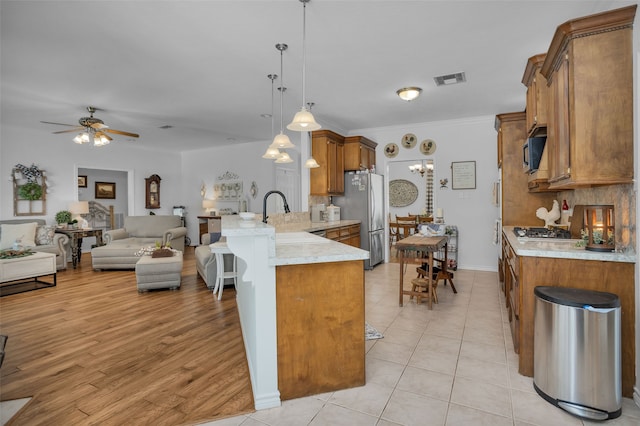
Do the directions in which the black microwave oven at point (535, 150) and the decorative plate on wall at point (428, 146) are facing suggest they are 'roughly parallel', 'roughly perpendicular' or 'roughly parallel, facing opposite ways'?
roughly perpendicular

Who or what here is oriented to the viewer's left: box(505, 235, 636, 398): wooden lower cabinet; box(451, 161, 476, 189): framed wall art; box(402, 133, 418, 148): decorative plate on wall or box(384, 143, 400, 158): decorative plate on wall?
the wooden lower cabinet

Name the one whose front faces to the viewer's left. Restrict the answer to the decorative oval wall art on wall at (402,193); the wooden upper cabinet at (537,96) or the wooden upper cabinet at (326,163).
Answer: the wooden upper cabinet at (537,96)

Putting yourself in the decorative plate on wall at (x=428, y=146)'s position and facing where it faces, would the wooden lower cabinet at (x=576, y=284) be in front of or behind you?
in front

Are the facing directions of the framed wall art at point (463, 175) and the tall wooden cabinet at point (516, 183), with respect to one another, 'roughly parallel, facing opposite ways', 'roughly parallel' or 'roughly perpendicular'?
roughly perpendicular

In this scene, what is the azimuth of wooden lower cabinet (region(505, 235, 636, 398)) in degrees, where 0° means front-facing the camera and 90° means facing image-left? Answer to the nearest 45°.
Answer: approximately 90°

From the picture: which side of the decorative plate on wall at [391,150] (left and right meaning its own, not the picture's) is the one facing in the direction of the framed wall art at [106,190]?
right

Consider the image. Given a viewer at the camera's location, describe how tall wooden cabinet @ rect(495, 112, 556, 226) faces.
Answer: facing to the left of the viewer

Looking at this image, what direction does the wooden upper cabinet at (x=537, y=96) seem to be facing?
to the viewer's left

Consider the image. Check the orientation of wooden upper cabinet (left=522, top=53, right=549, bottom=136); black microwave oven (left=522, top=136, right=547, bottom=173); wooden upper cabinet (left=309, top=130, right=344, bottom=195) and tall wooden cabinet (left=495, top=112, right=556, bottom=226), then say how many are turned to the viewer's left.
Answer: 3

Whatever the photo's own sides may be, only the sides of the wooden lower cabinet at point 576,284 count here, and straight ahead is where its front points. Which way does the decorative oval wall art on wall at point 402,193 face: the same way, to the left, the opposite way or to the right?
to the left
